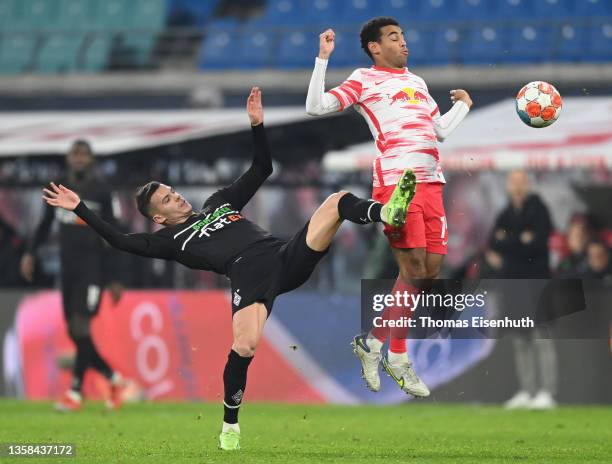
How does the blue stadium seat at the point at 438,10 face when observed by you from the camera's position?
facing the viewer

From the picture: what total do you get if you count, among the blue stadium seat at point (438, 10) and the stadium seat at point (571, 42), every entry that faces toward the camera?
2

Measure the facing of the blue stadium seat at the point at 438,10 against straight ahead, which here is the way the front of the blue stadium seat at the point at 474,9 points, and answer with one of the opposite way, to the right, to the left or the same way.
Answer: the same way

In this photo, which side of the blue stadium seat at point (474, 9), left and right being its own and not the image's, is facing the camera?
front

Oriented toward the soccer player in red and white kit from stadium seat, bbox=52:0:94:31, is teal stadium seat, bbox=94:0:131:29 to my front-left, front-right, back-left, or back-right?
front-left

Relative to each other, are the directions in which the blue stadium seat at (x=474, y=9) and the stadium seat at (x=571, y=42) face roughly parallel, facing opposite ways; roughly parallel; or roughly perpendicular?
roughly parallel

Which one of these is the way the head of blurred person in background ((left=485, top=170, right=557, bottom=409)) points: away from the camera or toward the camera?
toward the camera

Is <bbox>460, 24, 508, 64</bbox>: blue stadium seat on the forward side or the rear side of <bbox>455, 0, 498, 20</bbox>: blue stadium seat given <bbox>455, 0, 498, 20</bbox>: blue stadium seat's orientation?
on the forward side

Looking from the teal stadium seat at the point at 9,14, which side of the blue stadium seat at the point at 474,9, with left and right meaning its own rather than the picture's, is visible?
right

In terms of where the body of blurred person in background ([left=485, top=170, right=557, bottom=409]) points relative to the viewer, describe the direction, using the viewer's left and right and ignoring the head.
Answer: facing the viewer and to the left of the viewer

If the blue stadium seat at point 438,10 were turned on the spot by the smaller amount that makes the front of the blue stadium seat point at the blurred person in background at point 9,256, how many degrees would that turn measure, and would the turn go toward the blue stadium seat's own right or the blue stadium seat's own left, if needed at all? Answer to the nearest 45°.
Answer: approximately 45° to the blue stadium seat's own right

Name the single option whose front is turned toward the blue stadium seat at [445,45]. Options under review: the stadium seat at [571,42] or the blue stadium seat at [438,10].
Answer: the blue stadium seat at [438,10]

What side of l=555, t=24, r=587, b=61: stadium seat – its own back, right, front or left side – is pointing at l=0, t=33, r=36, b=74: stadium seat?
right

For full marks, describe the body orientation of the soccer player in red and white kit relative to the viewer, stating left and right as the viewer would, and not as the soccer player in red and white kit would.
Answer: facing the viewer and to the right of the viewer

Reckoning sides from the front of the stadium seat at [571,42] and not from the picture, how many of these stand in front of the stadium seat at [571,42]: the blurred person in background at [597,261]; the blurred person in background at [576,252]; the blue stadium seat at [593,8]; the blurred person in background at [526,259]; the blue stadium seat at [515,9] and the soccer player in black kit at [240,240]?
4

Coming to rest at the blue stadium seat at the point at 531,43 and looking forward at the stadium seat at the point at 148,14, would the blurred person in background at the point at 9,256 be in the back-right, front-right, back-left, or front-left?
front-left

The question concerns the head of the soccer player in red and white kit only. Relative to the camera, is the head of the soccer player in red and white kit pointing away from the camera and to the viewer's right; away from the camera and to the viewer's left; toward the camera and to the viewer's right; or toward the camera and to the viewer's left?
toward the camera and to the viewer's right

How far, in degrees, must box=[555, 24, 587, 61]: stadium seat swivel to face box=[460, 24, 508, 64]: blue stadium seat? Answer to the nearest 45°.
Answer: approximately 90° to its right

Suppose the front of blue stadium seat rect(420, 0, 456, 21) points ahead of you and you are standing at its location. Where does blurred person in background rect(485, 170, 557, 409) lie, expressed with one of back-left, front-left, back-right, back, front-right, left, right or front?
front

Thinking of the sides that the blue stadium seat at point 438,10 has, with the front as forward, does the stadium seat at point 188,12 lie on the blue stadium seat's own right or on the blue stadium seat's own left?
on the blue stadium seat's own right

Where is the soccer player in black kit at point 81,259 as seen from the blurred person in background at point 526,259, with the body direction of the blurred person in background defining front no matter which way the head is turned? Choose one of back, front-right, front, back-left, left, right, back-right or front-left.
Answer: front-right

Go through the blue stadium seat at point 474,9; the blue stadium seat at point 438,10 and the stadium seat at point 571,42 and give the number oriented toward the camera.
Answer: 3
